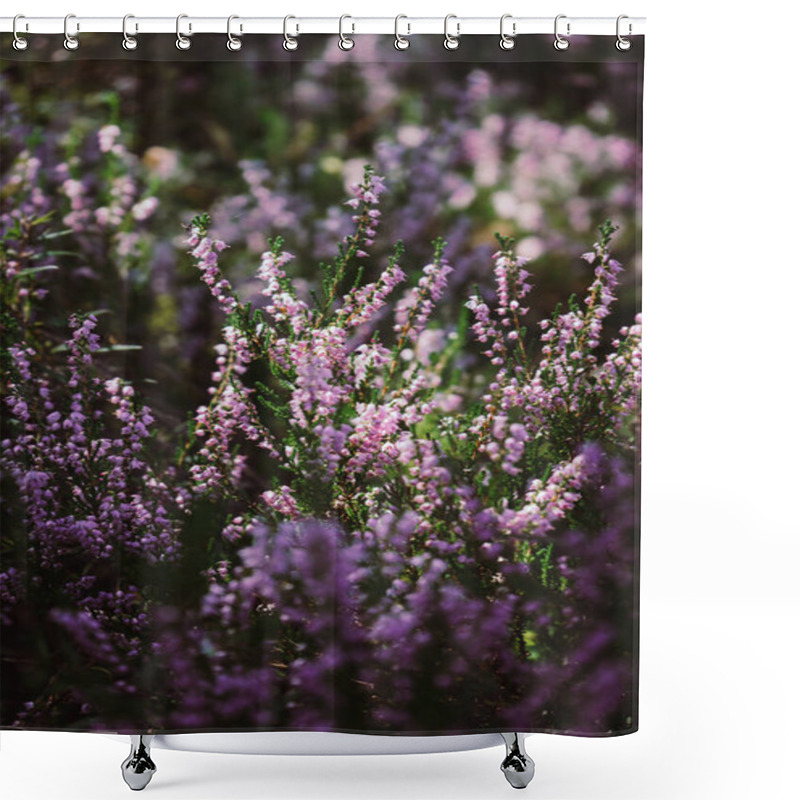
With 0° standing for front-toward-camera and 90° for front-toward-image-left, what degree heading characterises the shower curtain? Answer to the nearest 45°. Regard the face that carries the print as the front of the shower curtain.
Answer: approximately 0°
